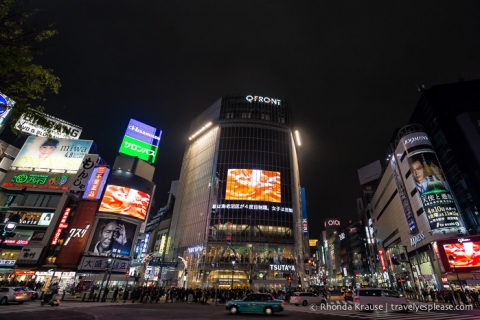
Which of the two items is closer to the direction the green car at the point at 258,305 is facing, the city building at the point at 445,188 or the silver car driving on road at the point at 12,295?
the silver car driving on road

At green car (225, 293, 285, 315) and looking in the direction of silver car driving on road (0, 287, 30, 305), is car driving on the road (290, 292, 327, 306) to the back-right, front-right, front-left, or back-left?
back-right

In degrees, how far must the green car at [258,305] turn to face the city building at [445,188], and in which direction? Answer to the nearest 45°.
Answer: approximately 135° to its right

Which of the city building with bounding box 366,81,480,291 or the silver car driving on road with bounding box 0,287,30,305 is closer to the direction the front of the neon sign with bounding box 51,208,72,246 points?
the silver car driving on road

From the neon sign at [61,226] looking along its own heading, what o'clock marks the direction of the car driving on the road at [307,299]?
The car driving on the road is roughly at 11 o'clock from the neon sign.

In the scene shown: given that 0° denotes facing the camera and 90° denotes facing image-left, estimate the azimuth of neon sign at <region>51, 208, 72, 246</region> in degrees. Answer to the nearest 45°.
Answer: approximately 0°

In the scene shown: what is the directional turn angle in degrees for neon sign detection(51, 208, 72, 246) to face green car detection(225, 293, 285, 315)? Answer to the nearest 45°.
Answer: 0° — it already faces it

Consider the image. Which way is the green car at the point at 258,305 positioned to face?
to the viewer's left

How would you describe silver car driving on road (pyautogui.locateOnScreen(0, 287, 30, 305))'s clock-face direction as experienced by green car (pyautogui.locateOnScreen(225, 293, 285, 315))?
silver car driving on road (pyautogui.locateOnScreen(0, 287, 30, 305)) is roughly at 12 o'clock from green car (pyautogui.locateOnScreen(225, 293, 285, 315)).

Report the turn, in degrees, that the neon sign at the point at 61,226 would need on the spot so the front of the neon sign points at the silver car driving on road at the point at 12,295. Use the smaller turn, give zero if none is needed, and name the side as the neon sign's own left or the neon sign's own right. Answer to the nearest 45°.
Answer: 0° — it already faces it
